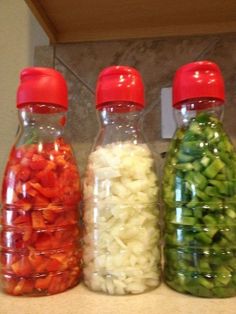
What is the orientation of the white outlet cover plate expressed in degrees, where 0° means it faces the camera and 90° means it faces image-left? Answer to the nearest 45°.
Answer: approximately 0°

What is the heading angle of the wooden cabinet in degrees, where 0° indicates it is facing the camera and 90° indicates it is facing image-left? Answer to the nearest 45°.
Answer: approximately 0°

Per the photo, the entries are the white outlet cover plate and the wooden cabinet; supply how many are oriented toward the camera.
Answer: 2
